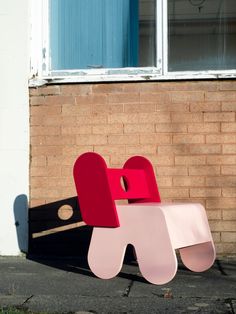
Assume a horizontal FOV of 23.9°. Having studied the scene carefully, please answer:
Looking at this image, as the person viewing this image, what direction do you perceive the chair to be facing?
facing the viewer and to the right of the viewer
